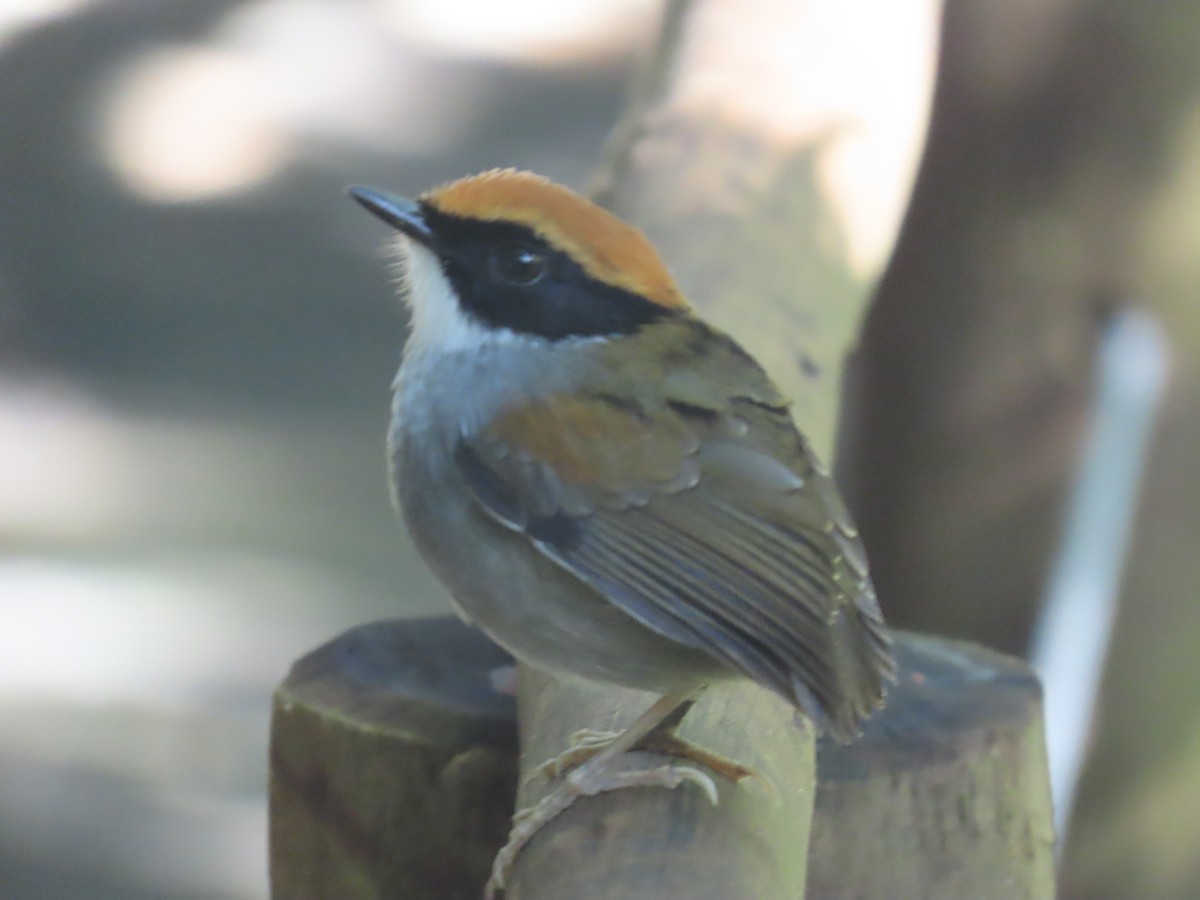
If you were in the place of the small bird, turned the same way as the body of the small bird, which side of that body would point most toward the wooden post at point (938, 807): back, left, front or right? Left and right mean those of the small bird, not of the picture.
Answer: back

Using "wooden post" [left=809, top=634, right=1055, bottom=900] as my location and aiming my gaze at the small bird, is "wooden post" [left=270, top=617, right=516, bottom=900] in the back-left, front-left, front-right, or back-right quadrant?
front-right

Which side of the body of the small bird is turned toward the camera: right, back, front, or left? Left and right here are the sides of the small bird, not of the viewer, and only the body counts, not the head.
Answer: left
